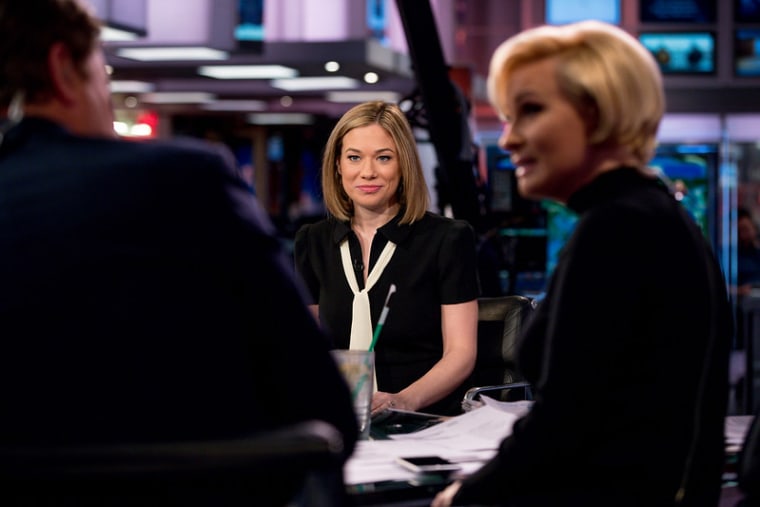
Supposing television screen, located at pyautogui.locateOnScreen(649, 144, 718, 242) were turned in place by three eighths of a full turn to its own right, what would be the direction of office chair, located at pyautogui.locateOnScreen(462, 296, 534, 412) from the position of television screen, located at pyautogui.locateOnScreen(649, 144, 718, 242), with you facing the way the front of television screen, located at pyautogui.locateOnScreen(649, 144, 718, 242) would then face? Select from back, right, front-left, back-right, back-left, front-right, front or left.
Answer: back-left

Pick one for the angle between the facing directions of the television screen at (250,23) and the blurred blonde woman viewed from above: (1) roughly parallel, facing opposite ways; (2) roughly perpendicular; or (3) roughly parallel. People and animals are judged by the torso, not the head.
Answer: roughly perpendicular

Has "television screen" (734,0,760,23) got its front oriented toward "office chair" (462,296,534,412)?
yes

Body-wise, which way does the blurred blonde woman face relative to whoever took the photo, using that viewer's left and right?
facing to the left of the viewer

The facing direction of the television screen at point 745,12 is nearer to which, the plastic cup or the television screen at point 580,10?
the plastic cup

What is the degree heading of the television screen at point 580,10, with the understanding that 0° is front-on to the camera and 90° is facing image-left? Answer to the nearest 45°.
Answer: approximately 0°

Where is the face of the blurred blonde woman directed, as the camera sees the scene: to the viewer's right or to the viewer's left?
to the viewer's left

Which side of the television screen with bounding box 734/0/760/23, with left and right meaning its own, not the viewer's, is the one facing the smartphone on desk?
front

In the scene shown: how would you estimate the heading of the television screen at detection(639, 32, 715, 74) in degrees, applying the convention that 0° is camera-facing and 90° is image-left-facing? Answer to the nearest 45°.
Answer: approximately 0°

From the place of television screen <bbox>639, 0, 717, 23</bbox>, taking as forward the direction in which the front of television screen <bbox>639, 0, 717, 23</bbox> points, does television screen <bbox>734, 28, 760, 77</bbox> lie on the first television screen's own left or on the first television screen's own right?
on the first television screen's own left

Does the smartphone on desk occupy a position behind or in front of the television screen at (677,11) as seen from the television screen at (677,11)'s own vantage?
in front

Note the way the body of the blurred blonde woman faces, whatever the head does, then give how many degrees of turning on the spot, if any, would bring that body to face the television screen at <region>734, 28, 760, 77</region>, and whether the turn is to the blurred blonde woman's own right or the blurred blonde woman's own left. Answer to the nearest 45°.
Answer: approximately 90° to the blurred blonde woman's own right

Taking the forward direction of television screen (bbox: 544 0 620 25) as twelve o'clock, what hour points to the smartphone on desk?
The smartphone on desk is roughly at 12 o'clock from the television screen.
